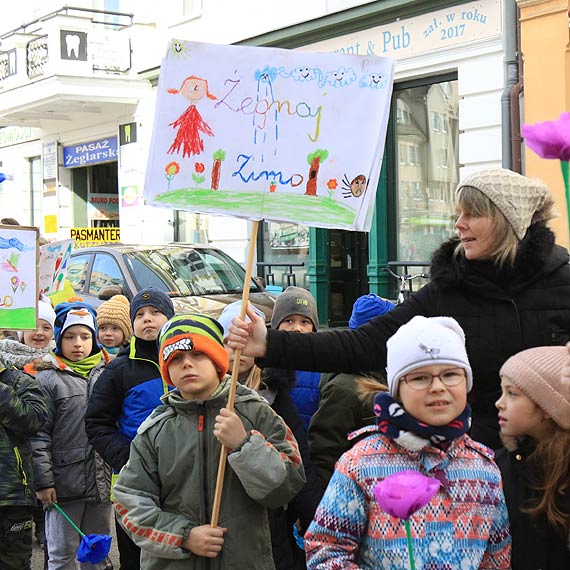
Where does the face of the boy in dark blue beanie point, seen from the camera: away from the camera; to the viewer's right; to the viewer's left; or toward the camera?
toward the camera

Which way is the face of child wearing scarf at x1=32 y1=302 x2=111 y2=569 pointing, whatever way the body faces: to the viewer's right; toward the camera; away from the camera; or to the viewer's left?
toward the camera

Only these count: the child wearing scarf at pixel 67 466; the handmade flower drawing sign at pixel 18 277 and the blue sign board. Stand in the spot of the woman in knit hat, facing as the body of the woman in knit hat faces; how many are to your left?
0

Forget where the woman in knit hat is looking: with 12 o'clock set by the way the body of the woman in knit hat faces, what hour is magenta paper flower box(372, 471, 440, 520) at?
The magenta paper flower is roughly at 11 o'clock from the woman in knit hat.

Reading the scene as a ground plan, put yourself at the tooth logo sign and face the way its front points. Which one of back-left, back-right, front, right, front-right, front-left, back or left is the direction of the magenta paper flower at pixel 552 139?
front

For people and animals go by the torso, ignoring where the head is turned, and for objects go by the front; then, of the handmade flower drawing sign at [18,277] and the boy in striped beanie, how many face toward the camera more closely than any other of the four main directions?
2

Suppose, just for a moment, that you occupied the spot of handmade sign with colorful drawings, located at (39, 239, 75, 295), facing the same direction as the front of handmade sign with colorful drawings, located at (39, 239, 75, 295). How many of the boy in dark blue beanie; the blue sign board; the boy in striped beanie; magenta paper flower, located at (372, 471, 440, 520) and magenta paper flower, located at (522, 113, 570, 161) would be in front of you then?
4

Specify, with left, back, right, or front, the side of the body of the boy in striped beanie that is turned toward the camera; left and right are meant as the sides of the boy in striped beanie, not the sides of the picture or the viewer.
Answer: front

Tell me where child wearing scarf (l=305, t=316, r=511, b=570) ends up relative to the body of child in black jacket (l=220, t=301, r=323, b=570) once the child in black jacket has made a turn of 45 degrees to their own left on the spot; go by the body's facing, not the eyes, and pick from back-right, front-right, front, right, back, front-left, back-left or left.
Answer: front-right

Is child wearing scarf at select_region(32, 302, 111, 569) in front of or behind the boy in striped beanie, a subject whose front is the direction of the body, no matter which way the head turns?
behind

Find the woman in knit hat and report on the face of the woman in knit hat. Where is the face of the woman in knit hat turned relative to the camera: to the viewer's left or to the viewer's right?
to the viewer's left

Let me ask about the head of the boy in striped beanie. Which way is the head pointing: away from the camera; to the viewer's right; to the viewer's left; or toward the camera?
toward the camera

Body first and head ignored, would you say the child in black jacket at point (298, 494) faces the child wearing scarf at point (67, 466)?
no

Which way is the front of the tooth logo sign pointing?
toward the camera

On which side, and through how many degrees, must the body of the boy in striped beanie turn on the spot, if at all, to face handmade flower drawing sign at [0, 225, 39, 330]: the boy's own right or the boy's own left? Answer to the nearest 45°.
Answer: approximately 135° to the boy's own right

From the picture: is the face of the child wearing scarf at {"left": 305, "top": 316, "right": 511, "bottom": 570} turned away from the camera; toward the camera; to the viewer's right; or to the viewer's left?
toward the camera

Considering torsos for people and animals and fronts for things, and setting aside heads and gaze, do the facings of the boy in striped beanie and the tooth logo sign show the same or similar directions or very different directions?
same or similar directions
